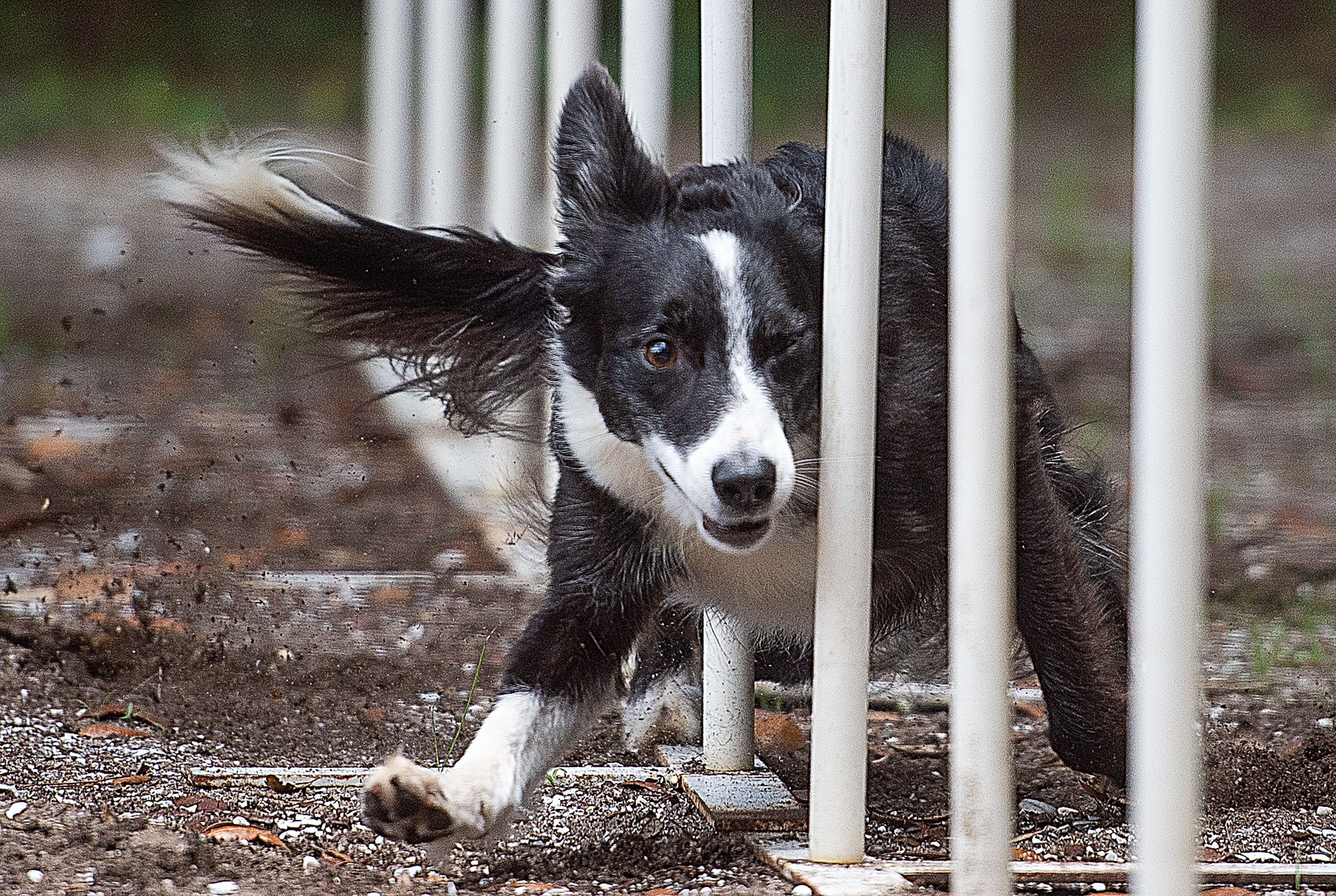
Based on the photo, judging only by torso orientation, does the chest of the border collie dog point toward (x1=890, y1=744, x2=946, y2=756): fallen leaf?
no

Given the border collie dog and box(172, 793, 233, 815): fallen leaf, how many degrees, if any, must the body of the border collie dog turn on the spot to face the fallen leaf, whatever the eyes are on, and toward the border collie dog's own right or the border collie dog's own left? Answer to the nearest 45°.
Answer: approximately 45° to the border collie dog's own right

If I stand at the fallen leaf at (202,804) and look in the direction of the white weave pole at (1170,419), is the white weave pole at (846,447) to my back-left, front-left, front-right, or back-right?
front-left

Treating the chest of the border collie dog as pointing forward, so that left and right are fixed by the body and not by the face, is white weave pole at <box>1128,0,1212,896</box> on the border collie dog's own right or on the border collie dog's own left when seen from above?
on the border collie dog's own left

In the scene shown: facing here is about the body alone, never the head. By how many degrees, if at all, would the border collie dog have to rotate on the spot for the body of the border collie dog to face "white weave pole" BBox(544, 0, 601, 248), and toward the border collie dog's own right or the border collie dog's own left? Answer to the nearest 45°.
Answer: approximately 135° to the border collie dog's own right

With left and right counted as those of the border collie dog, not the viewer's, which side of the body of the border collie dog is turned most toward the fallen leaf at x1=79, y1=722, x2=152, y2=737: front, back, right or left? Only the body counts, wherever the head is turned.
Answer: right

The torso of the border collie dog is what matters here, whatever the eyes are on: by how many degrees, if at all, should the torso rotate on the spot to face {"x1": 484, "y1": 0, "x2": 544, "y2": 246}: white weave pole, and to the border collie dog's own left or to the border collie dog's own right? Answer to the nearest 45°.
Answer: approximately 135° to the border collie dog's own right

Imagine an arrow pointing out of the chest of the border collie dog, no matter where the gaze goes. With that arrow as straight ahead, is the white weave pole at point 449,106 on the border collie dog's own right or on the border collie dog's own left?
on the border collie dog's own right

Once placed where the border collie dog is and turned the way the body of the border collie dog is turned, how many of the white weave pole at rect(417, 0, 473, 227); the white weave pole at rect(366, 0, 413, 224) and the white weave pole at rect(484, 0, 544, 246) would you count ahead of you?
0

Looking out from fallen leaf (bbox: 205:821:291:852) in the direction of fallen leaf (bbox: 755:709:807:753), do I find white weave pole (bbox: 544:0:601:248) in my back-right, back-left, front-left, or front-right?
front-left

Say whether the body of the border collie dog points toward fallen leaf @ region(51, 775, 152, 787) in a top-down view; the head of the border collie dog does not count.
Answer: no

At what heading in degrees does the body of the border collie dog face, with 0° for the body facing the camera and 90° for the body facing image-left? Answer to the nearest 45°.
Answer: approximately 45°
